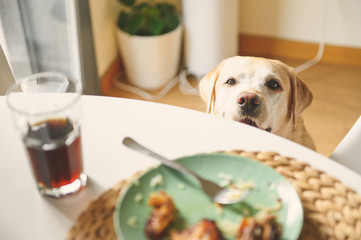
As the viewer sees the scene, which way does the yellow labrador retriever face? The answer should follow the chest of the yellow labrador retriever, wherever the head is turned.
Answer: toward the camera

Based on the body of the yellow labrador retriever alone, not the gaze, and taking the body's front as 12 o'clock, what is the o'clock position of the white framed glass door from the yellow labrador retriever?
The white framed glass door is roughly at 4 o'clock from the yellow labrador retriever.

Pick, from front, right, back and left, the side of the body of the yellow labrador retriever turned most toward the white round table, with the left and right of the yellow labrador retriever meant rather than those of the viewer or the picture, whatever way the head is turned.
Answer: front

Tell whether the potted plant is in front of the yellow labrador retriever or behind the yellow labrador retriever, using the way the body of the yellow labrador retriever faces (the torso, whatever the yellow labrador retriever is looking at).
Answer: behind

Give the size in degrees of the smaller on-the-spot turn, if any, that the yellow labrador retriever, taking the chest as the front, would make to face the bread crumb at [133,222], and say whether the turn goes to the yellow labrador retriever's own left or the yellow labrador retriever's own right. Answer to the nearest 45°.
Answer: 0° — it already faces it

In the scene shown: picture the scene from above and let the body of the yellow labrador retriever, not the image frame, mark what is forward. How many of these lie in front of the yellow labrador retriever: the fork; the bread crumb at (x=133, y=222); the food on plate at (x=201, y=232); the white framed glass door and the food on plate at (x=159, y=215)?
4

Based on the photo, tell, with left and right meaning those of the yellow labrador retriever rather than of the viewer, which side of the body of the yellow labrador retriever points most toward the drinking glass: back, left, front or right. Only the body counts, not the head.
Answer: front

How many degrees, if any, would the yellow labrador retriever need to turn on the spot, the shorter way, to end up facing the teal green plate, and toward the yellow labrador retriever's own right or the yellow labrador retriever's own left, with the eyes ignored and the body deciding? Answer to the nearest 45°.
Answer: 0° — it already faces it

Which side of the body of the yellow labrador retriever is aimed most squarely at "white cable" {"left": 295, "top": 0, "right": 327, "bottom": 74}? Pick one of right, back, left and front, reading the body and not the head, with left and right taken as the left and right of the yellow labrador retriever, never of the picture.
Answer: back

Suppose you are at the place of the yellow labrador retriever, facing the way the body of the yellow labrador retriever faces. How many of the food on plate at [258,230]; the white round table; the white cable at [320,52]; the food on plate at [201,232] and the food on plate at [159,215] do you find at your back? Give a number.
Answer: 1

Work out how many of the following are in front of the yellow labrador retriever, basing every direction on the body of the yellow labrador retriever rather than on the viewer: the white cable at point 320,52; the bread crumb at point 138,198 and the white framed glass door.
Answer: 1

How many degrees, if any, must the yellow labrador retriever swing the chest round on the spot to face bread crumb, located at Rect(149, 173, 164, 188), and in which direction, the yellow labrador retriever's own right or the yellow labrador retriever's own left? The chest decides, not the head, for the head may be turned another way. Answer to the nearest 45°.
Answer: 0° — it already faces it

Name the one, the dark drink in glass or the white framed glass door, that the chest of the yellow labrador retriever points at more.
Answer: the dark drink in glass

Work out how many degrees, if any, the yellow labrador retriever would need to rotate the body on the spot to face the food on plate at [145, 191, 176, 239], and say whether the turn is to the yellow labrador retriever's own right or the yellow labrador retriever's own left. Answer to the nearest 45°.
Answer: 0° — it already faces it

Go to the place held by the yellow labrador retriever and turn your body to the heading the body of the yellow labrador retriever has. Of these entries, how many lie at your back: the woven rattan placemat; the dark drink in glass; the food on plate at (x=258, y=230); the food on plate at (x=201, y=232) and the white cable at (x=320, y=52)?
1
